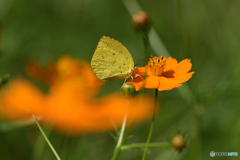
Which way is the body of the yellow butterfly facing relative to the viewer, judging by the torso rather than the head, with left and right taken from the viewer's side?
facing to the right of the viewer
